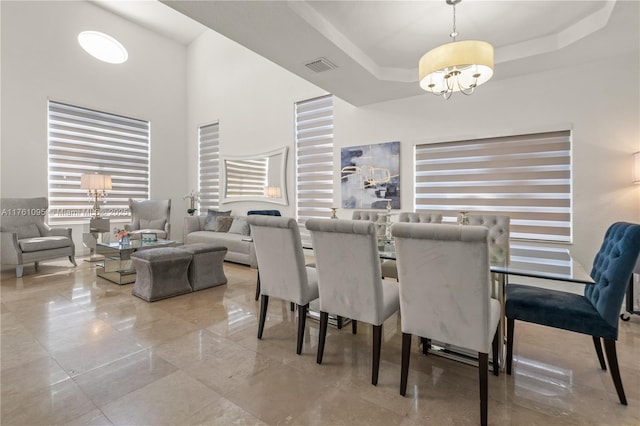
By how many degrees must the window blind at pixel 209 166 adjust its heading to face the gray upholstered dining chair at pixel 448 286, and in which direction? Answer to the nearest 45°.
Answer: approximately 45° to its left

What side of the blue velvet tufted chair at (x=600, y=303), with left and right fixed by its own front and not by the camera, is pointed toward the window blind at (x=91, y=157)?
front

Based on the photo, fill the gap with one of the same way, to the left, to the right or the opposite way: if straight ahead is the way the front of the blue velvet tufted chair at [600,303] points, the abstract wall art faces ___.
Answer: to the left

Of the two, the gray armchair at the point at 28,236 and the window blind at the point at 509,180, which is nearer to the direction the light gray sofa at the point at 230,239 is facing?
the gray armchair

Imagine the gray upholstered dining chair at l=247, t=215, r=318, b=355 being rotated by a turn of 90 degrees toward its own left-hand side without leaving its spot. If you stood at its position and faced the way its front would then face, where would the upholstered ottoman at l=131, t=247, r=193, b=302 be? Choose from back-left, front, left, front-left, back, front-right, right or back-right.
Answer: front

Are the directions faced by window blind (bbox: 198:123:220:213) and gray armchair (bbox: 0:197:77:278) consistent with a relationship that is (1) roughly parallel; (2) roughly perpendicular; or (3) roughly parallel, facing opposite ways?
roughly perpendicular

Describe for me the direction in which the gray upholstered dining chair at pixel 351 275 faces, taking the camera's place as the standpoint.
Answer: facing away from the viewer and to the right of the viewer

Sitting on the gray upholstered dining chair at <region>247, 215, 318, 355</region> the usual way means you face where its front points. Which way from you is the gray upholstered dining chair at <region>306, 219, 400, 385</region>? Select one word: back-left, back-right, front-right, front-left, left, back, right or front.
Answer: right

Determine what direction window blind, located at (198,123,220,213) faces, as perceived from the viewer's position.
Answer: facing the viewer and to the left of the viewer

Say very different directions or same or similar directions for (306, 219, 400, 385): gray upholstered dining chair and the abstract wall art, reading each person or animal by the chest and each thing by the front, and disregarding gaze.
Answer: very different directions

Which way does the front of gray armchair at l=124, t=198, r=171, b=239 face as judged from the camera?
facing the viewer

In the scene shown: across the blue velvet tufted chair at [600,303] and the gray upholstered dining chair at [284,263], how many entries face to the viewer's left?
1

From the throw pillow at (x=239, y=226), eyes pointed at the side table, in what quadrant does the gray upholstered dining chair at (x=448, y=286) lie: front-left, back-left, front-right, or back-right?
back-left

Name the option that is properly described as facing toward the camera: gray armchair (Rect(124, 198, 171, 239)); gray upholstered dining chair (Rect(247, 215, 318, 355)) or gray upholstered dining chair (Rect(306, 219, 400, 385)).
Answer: the gray armchair

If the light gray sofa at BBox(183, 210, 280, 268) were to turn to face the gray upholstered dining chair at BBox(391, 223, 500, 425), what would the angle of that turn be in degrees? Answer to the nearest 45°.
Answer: approximately 45° to its left

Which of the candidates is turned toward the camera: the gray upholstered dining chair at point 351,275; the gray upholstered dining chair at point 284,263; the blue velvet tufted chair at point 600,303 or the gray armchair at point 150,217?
the gray armchair

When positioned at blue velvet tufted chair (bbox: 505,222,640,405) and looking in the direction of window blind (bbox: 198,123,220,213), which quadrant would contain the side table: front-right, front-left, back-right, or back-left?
front-left

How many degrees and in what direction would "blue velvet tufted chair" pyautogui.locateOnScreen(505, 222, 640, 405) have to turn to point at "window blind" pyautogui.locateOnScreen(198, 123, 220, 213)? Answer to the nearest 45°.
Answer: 0° — it already faces it

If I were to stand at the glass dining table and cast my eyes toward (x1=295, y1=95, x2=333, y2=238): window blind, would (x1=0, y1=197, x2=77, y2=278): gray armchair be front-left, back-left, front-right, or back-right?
front-left

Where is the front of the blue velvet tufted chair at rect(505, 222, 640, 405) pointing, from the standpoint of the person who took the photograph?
facing to the left of the viewer

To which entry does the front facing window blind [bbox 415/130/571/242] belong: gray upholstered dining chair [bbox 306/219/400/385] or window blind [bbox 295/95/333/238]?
the gray upholstered dining chair
